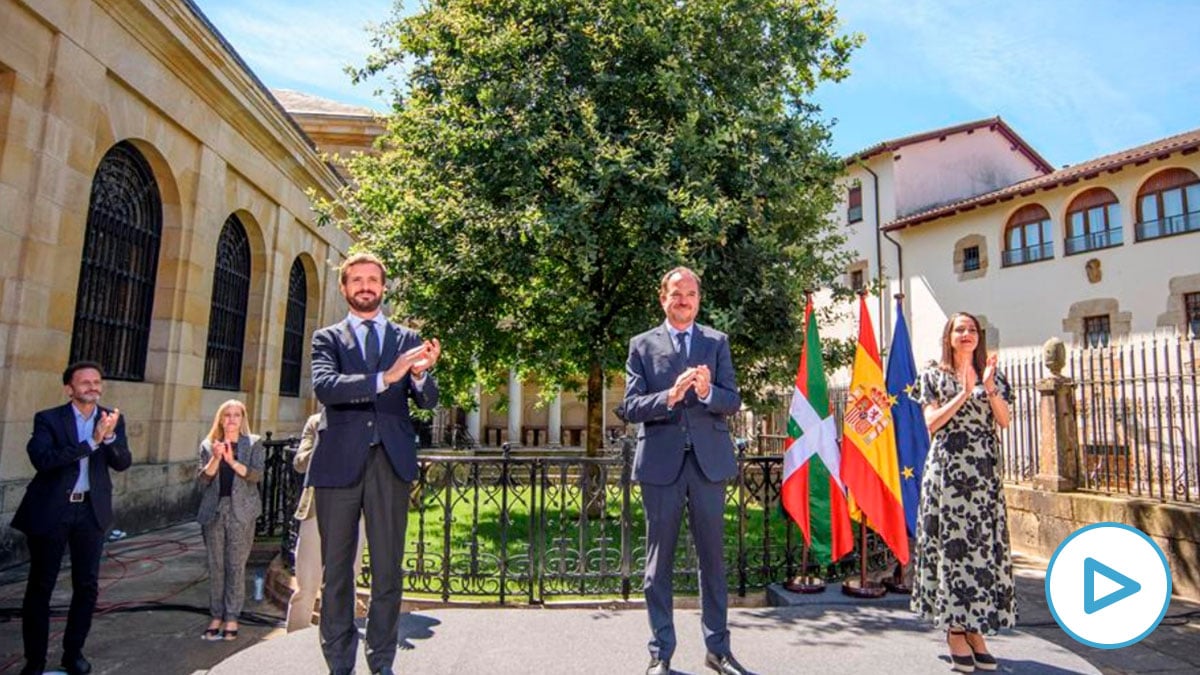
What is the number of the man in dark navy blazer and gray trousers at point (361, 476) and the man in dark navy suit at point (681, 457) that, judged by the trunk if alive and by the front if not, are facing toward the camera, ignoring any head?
2

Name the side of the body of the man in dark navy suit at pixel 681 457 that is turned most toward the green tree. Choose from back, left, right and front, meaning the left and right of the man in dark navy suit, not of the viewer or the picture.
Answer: back

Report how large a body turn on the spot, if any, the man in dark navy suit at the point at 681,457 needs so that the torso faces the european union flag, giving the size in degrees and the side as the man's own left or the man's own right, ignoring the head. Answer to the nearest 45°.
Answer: approximately 135° to the man's own left

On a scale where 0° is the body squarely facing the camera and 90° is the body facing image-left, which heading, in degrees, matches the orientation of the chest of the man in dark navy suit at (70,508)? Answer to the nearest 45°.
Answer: approximately 315°
